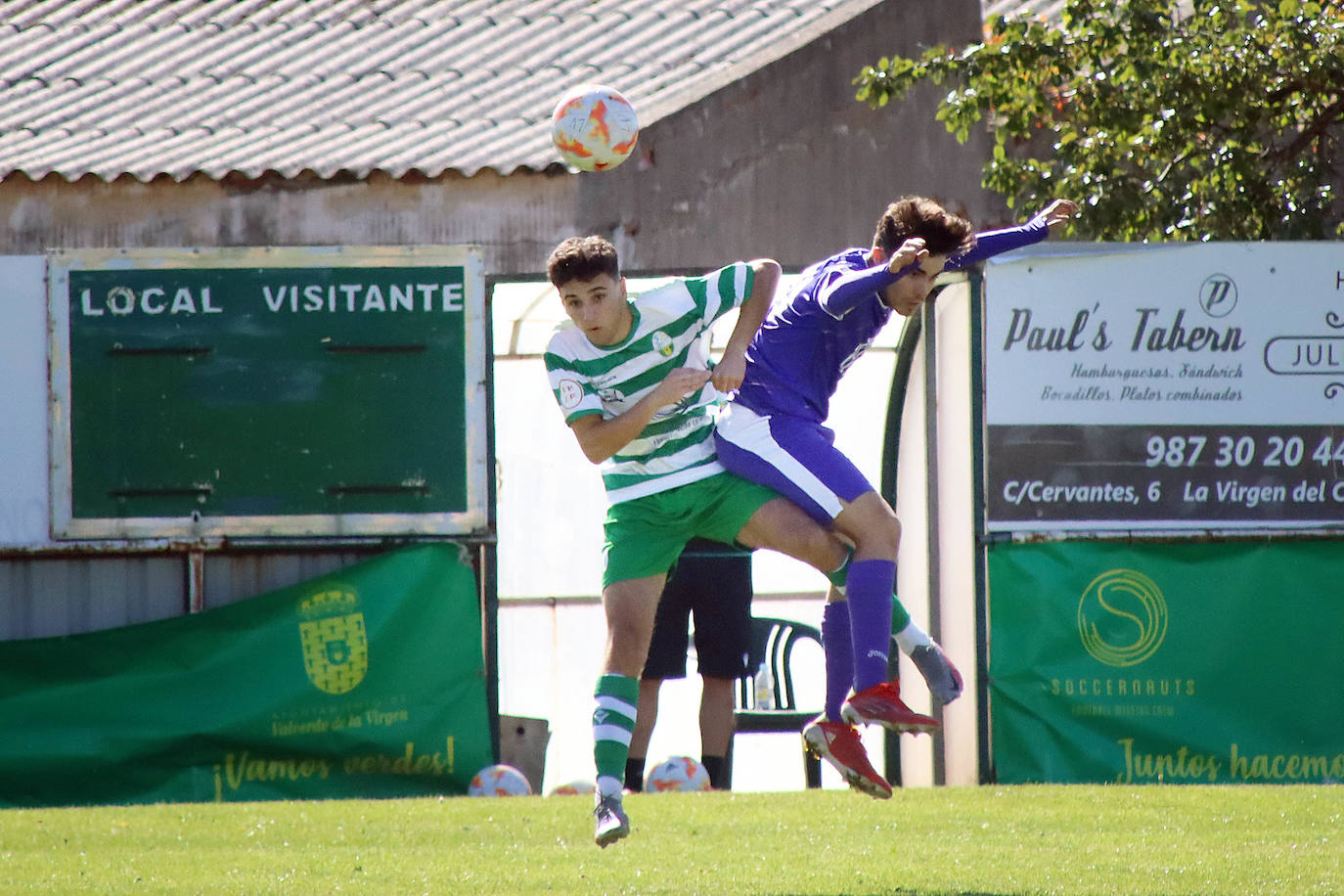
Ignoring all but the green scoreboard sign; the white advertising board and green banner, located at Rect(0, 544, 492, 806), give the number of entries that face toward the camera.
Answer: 3

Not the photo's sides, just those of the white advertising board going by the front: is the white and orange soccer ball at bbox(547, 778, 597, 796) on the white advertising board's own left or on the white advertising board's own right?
on the white advertising board's own right

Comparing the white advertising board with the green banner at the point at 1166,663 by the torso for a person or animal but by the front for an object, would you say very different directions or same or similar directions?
same or similar directions

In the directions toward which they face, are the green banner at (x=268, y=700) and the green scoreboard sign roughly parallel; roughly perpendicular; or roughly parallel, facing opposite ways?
roughly parallel

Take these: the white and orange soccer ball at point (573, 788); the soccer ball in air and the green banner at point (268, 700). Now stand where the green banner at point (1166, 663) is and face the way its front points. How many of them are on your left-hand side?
0

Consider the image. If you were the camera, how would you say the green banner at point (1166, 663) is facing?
facing the viewer

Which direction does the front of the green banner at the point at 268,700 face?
toward the camera

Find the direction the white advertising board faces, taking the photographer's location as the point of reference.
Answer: facing the viewer

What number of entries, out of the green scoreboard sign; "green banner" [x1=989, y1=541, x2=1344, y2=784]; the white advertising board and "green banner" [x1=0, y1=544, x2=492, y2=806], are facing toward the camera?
4

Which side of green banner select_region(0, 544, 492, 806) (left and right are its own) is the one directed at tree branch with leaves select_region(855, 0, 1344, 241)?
left

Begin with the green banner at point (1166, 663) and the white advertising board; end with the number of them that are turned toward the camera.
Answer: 2

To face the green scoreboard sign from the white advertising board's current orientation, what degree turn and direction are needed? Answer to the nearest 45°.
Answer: approximately 90° to its right
